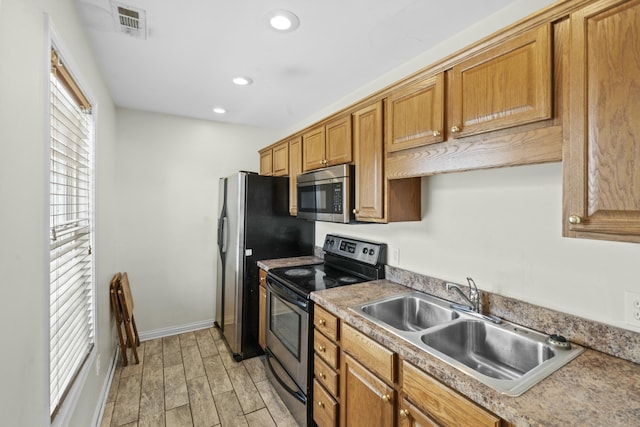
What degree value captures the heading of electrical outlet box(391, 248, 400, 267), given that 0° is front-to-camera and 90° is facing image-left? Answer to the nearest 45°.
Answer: approximately 45°

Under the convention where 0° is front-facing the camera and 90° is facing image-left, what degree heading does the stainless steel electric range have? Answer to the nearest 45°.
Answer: approximately 45°

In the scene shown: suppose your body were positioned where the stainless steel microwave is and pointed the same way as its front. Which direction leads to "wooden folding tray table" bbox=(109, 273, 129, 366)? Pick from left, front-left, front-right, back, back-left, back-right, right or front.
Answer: front-right

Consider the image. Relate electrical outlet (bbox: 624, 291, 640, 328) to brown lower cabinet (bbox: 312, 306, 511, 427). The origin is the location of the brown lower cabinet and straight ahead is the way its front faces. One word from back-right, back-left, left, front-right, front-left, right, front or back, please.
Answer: back-left

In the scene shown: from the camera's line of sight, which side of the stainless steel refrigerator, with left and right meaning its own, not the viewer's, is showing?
left

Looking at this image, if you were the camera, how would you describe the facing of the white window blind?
facing to the right of the viewer

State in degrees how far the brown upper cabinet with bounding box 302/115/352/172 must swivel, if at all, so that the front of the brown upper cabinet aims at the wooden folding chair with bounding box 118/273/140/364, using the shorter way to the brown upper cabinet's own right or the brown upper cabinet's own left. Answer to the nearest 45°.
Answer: approximately 45° to the brown upper cabinet's own right

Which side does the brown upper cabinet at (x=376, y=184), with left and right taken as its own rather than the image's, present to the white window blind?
front

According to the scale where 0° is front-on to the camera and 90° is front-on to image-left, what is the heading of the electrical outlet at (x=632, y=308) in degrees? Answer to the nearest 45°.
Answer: approximately 0°
